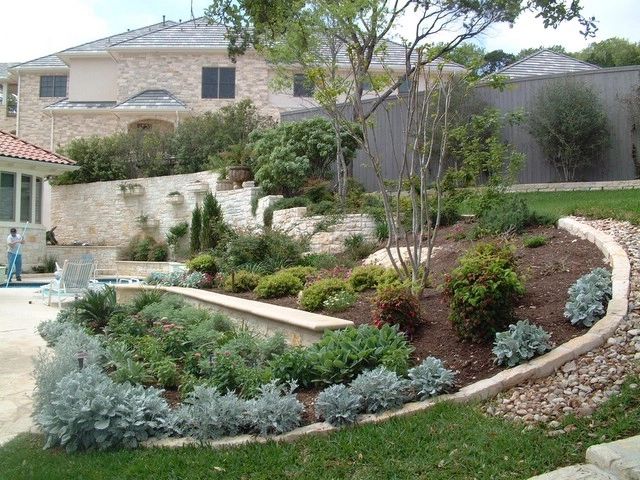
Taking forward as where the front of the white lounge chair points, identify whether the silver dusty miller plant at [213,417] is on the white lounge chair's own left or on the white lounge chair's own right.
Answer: on the white lounge chair's own left

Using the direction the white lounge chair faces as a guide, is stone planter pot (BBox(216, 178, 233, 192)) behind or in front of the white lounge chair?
behind

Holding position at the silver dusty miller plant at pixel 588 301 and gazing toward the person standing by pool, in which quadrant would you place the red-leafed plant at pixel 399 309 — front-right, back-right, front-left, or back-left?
front-left

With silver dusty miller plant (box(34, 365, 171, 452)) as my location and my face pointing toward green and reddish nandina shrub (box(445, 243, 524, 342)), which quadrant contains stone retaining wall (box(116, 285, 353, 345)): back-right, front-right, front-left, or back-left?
front-left

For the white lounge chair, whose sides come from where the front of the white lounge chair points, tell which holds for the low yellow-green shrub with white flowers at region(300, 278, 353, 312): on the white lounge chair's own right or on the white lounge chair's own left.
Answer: on the white lounge chair's own left

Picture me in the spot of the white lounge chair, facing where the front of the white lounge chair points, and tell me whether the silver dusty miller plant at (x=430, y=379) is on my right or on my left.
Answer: on my left

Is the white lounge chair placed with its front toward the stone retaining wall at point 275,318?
no

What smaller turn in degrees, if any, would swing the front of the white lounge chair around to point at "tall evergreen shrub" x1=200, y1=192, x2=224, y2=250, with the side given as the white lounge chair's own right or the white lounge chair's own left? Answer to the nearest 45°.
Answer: approximately 180°

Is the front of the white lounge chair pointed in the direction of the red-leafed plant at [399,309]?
no

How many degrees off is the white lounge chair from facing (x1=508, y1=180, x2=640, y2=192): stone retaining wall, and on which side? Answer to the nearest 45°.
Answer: approximately 135° to its right

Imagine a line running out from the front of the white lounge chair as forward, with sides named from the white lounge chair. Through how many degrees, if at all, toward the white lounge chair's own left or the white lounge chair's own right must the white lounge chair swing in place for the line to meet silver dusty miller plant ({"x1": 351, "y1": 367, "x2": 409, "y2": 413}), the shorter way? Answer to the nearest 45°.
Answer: approximately 135° to the white lounge chair's own left

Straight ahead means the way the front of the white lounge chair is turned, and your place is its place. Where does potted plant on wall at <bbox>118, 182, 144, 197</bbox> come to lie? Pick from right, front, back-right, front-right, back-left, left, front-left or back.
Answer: back-right
